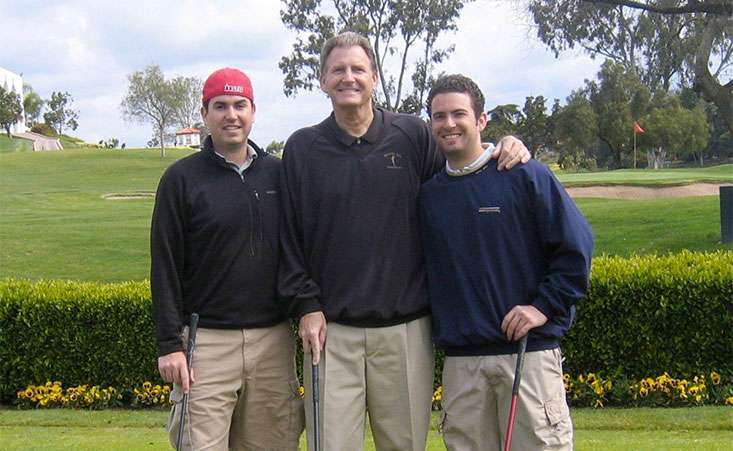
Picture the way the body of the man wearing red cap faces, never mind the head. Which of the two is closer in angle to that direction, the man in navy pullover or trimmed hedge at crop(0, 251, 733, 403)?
the man in navy pullover

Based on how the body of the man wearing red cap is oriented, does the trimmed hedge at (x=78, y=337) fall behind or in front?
behind

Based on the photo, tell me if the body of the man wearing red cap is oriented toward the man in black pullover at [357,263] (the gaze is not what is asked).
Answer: no

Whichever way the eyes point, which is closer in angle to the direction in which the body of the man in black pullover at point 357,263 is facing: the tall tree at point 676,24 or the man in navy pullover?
the man in navy pullover

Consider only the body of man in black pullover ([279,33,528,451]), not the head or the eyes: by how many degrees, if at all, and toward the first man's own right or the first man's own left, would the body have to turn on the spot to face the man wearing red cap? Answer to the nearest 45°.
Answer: approximately 90° to the first man's own right

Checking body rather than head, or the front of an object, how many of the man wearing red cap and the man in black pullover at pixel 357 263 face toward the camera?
2

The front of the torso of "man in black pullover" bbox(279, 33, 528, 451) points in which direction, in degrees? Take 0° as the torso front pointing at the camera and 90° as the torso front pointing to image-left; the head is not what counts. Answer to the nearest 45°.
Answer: approximately 0°

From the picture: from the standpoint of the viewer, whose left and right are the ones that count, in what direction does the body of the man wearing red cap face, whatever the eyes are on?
facing the viewer

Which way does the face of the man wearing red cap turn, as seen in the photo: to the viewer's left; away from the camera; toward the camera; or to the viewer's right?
toward the camera

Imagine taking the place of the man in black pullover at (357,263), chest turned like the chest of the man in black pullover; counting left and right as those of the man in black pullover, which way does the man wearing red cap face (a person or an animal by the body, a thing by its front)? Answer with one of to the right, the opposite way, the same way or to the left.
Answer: the same way

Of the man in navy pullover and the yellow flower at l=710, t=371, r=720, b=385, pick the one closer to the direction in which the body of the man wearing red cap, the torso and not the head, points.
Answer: the man in navy pullover

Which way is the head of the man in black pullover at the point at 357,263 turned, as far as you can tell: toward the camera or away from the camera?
toward the camera

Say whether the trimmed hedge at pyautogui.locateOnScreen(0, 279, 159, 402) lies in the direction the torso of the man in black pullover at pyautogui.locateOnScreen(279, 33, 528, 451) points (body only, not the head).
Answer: no

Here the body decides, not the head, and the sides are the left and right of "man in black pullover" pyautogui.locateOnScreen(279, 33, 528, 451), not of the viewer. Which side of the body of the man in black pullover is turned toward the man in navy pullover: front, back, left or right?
left

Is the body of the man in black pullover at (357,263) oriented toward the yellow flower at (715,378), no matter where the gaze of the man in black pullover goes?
no
